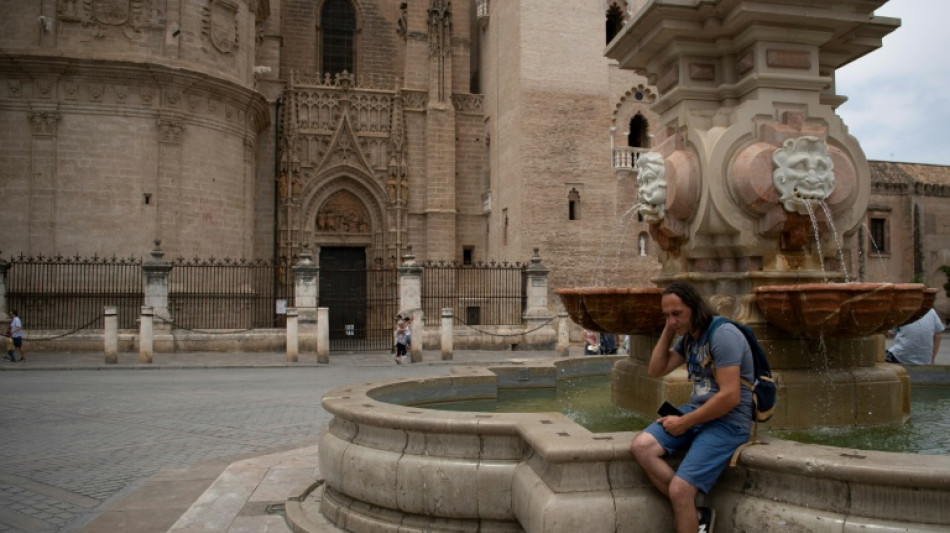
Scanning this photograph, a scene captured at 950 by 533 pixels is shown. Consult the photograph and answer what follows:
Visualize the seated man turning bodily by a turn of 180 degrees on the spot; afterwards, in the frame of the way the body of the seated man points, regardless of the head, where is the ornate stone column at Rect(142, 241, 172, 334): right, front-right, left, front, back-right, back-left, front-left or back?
left

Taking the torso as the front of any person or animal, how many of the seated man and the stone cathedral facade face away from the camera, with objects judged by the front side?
0

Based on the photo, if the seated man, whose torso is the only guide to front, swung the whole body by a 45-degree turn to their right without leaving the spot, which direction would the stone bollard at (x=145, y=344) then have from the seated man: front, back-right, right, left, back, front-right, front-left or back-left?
front-right

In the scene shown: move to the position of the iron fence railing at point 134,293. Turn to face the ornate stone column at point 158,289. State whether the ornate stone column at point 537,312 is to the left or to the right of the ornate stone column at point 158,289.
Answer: left

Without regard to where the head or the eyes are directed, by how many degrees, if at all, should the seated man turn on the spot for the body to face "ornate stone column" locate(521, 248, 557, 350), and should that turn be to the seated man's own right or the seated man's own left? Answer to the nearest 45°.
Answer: approximately 135° to the seated man's own right

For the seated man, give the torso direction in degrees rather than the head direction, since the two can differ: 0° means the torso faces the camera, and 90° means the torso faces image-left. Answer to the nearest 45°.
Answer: approximately 45°

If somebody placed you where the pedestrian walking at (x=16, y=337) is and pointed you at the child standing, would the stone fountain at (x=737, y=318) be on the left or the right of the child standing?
right

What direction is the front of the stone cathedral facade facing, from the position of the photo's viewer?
facing the viewer

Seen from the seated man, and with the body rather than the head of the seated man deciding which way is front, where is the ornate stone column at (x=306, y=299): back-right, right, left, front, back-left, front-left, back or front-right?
right

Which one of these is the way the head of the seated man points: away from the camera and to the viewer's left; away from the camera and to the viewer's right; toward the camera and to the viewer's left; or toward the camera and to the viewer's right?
toward the camera and to the viewer's left

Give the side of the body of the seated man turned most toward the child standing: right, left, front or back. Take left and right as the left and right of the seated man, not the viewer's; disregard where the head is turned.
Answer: right

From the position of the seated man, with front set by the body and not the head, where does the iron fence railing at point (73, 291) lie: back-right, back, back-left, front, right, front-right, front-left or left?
right

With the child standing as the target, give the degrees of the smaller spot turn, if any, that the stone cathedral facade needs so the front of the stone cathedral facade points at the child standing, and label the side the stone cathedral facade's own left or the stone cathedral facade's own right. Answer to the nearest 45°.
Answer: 0° — it already faces them
